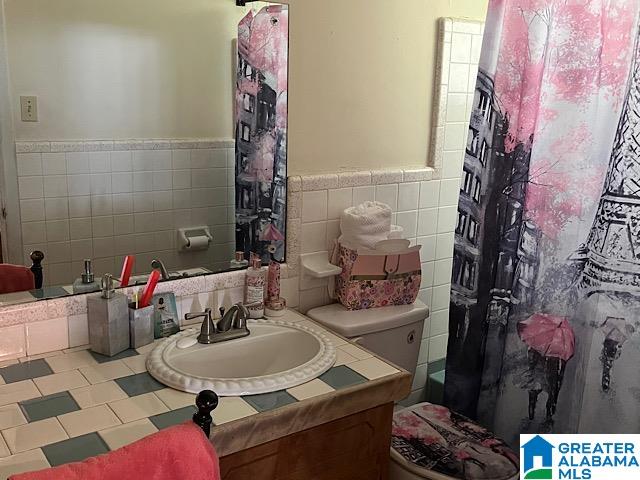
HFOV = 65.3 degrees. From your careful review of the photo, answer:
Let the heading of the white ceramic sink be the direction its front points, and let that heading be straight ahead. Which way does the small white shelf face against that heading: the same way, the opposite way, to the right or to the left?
the same way

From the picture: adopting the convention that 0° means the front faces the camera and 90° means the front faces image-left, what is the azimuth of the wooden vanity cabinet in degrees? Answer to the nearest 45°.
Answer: approximately 315°

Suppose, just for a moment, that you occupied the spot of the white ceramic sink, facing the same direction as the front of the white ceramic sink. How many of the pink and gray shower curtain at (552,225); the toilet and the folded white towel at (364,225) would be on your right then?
0

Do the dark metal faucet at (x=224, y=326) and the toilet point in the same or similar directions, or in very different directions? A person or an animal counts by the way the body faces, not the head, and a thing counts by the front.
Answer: same or similar directions

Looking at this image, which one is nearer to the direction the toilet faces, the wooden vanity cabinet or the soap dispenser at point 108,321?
the wooden vanity cabinet

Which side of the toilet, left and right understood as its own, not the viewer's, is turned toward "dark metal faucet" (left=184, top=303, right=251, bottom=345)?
right

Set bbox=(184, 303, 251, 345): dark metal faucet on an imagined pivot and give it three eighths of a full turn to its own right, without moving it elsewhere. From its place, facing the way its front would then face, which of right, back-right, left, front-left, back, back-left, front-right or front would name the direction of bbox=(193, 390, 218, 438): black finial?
left

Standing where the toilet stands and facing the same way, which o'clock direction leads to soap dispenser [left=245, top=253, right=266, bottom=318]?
The soap dispenser is roughly at 4 o'clock from the toilet.

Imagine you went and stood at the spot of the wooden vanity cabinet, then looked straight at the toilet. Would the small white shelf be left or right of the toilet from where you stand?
left

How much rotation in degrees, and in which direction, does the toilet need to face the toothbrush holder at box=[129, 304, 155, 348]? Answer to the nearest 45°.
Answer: approximately 90° to its right

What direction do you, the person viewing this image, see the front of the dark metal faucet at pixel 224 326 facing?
facing the viewer and to the right of the viewer

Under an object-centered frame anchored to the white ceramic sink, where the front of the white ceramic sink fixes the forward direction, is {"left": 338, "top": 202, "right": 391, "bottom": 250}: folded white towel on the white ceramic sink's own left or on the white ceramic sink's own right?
on the white ceramic sink's own left

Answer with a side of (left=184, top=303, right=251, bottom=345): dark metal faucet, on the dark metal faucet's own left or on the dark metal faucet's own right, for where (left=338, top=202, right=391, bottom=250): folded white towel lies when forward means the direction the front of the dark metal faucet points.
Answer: on the dark metal faucet's own left

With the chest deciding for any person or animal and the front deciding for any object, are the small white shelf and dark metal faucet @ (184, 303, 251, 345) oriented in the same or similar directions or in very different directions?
same or similar directions

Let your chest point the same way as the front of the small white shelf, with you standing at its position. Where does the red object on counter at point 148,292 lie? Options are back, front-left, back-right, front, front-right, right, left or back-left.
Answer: right

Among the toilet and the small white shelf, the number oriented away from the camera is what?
0
